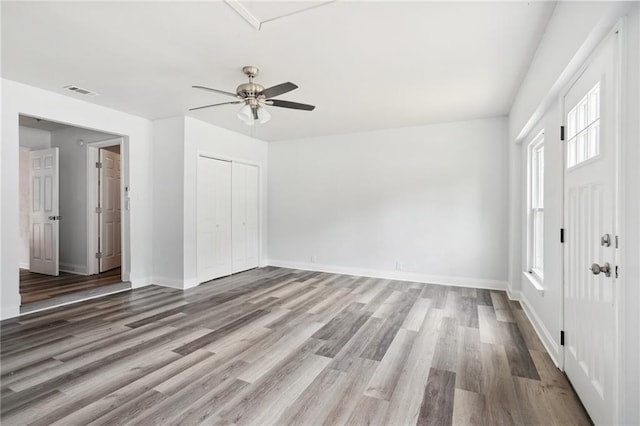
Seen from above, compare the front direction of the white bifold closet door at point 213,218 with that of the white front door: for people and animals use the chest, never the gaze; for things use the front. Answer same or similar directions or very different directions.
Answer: very different directions

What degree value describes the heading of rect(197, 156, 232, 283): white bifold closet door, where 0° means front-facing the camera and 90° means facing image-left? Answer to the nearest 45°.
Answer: approximately 315°

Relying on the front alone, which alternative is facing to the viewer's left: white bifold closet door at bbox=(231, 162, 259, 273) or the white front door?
the white front door

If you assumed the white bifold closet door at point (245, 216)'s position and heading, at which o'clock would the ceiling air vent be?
The ceiling air vent is roughly at 3 o'clock from the white bifold closet door.

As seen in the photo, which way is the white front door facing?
to the viewer's left

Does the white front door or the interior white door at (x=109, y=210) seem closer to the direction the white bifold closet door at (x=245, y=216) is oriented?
the white front door

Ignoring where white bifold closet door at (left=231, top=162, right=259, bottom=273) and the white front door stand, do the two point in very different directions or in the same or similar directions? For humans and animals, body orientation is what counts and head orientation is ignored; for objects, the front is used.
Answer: very different directions

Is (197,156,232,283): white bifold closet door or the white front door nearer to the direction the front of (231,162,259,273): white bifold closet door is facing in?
the white front door

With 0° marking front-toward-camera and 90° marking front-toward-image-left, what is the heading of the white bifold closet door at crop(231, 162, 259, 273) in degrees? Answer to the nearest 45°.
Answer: approximately 315°
